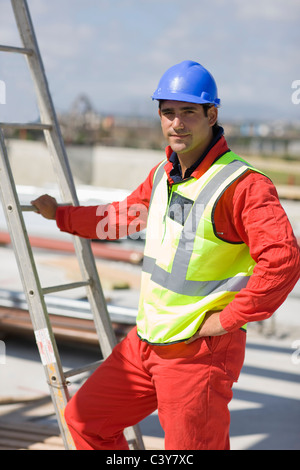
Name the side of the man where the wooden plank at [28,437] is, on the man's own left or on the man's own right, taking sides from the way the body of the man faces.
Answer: on the man's own right

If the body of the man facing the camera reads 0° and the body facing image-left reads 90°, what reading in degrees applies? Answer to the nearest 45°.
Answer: approximately 45°
